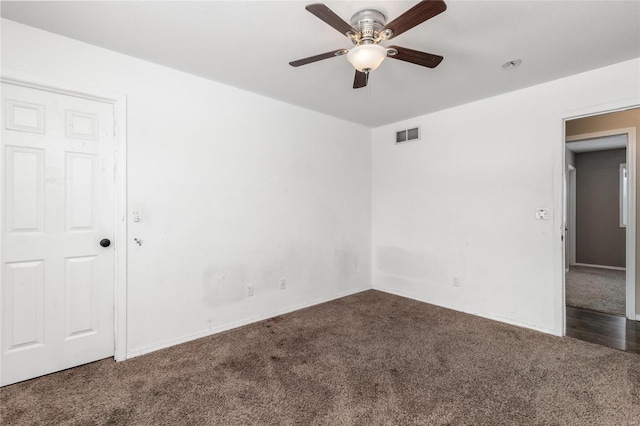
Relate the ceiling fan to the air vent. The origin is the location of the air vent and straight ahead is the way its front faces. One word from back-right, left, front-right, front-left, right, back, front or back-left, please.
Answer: front-left

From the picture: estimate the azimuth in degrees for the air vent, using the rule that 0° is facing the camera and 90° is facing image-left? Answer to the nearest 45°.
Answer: approximately 45°

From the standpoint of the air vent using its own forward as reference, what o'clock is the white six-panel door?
The white six-panel door is roughly at 12 o'clock from the air vent.

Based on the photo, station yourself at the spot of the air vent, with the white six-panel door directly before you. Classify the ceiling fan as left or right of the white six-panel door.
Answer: left

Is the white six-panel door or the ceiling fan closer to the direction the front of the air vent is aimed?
the white six-panel door
